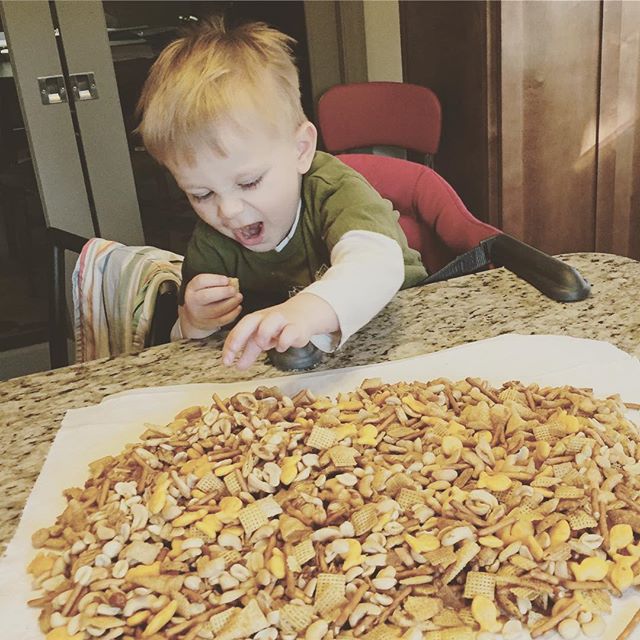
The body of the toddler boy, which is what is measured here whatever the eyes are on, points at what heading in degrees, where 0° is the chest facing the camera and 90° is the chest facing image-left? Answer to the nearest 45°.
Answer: approximately 45°

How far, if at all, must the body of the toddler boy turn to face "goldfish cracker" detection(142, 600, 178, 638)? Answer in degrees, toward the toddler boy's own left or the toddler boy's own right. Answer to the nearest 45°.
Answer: approximately 45° to the toddler boy's own left

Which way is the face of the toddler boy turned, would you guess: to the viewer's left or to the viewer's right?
to the viewer's left

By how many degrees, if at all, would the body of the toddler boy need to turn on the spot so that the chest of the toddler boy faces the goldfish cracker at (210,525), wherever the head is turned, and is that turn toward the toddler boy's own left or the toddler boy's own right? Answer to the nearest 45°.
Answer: approximately 45° to the toddler boy's own left

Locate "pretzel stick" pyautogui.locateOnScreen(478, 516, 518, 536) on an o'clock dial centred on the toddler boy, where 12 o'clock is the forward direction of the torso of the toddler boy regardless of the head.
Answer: The pretzel stick is roughly at 10 o'clock from the toddler boy.

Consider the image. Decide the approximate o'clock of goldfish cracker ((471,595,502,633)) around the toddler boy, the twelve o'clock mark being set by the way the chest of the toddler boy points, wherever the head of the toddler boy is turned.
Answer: The goldfish cracker is roughly at 10 o'clock from the toddler boy.

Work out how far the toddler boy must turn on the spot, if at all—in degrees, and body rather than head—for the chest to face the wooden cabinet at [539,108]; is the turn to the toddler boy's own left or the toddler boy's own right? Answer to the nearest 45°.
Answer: approximately 180°
